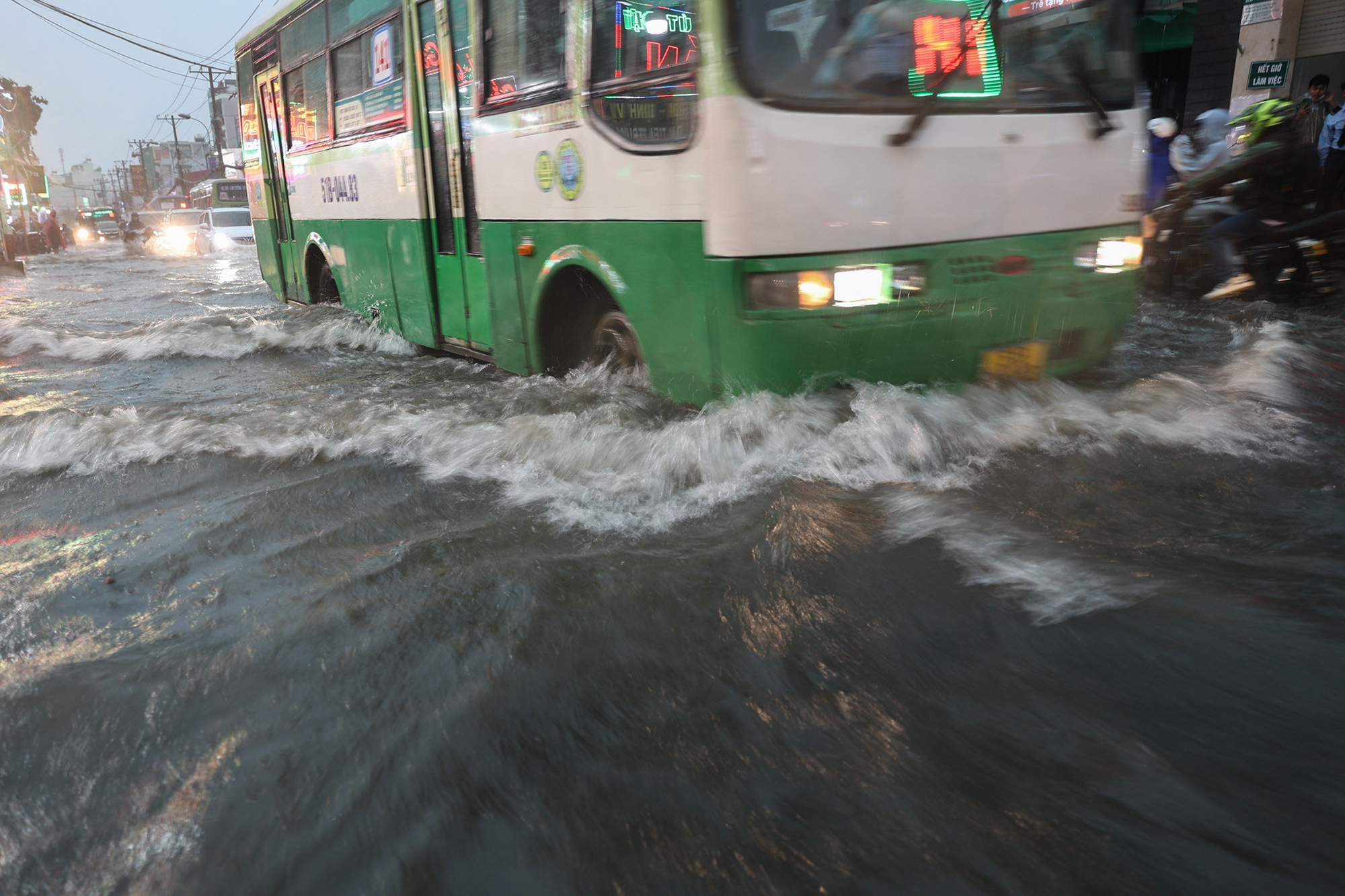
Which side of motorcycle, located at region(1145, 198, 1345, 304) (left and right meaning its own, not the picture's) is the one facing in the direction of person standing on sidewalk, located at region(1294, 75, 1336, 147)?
right

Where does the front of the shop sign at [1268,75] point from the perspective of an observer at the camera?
facing the viewer

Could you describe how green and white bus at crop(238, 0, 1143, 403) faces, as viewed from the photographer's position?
facing the viewer and to the right of the viewer

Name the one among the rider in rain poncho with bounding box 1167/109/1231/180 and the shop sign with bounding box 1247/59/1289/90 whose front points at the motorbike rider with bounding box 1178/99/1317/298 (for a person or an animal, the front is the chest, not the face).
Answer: the shop sign

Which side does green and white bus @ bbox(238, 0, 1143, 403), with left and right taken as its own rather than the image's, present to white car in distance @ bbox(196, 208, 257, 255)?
back

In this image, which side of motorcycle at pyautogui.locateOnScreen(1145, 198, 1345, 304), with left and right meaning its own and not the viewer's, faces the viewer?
left

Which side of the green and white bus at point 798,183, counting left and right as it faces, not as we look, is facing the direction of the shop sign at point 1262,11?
left

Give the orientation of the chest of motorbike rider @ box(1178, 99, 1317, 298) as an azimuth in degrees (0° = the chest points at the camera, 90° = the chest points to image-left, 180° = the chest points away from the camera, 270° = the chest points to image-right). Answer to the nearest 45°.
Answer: approximately 90°

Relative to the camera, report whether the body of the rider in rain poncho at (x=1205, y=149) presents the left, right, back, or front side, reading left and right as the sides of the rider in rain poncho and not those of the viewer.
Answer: left

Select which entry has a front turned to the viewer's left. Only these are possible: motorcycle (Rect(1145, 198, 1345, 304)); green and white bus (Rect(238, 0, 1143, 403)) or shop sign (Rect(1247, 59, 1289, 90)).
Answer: the motorcycle

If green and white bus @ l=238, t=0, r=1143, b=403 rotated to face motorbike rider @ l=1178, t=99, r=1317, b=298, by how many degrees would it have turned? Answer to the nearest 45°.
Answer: approximately 90° to its left

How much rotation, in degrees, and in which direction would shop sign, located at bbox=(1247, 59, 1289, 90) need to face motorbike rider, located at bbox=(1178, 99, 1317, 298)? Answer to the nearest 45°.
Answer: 0° — it already faces them

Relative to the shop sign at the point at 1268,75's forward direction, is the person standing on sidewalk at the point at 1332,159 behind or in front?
in front
